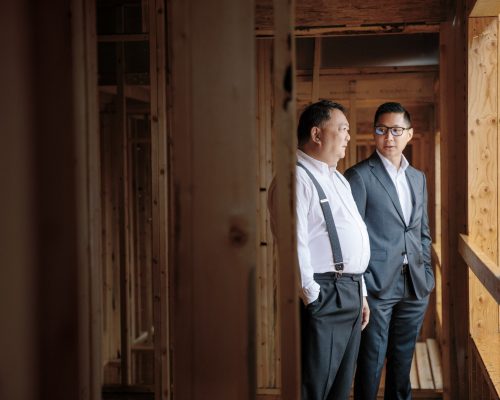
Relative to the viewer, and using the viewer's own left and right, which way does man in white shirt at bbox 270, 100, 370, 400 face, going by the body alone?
facing the viewer and to the right of the viewer

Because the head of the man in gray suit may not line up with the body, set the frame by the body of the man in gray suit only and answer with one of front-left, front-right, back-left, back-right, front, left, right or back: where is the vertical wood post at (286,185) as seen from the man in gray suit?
front-right

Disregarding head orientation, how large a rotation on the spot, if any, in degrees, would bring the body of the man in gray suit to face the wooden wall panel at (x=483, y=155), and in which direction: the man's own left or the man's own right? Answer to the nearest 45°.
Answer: approximately 90° to the man's own left

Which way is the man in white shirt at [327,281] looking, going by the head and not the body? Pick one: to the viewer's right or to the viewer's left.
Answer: to the viewer's right

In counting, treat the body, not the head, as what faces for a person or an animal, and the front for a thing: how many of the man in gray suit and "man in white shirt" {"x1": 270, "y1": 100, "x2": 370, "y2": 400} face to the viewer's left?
0

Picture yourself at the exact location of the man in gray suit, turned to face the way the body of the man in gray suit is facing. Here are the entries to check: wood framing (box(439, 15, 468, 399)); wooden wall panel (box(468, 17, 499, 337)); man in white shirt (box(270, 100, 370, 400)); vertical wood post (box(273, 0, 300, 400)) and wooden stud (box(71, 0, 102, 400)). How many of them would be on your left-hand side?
2

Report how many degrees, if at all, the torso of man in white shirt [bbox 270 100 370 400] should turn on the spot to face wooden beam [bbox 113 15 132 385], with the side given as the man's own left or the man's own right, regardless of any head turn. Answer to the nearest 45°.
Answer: approximately 180°
